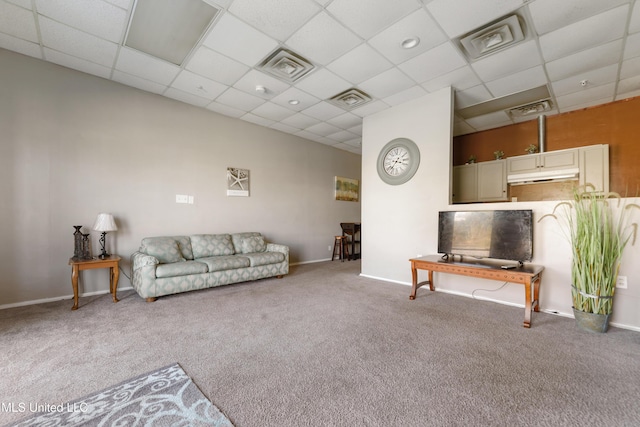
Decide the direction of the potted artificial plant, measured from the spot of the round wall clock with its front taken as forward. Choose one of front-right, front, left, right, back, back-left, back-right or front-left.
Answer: left

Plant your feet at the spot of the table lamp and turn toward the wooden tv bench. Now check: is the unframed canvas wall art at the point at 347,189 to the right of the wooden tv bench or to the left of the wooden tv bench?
left

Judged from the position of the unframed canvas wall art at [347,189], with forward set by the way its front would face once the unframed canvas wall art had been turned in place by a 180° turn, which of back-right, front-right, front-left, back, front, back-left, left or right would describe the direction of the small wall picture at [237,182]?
left

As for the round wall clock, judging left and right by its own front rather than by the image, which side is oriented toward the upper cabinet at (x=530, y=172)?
back

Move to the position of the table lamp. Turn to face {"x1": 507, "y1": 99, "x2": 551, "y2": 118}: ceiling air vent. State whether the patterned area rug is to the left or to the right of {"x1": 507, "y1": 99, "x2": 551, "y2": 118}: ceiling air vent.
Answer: right

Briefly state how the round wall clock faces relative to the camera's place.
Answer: facing the viewer and to the left of the viewer

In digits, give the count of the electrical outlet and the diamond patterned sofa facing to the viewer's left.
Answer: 0

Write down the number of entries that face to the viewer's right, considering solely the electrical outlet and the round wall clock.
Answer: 0

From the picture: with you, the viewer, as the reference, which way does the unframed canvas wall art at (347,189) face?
facing the viewer and to the right of the viewer

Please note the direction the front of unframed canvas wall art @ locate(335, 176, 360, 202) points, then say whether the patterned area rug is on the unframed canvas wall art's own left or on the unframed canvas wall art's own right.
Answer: on the unframed canvas wall art's own right

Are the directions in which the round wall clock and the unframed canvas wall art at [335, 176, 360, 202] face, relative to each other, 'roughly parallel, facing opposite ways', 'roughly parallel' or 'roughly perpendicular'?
roughly perpendicular

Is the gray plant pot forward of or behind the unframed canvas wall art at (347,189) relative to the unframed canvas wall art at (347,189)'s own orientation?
forward

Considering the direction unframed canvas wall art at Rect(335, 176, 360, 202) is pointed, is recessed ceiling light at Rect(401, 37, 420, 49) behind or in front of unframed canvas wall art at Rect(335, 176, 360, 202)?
in front

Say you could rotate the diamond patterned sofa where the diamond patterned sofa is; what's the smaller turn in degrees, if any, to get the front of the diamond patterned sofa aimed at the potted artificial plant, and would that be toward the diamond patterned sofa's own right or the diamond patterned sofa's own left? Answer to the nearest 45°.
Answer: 0° — it already faces it

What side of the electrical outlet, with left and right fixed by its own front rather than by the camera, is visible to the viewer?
front
